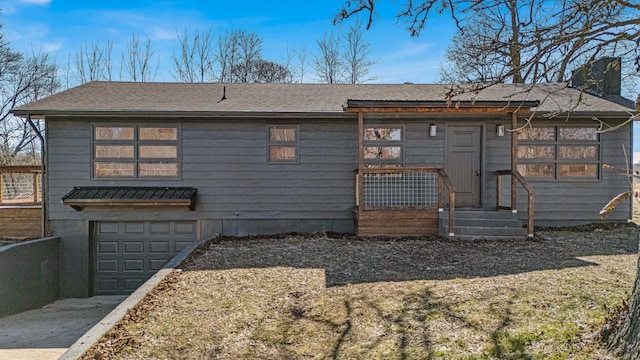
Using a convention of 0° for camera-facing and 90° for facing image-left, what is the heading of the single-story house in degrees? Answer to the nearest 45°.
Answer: approximately 0°

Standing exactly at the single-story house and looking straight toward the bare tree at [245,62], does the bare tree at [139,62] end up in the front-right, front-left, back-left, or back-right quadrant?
front-left

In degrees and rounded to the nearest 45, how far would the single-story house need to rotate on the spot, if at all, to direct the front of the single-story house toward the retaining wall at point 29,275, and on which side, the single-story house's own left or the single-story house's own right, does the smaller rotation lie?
approximately 90° to the single-story house's own right

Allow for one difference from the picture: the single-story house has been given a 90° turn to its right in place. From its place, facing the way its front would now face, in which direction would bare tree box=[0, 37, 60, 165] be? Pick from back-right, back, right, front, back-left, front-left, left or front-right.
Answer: front-right

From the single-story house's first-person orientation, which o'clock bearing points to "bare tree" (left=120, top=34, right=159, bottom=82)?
The bare tree is roughly at 5 o'clock from the single-story house.

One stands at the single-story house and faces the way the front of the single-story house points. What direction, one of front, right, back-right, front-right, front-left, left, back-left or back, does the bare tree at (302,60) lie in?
back

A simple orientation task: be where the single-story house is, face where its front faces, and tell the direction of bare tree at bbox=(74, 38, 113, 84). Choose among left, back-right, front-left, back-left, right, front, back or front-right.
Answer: back-right

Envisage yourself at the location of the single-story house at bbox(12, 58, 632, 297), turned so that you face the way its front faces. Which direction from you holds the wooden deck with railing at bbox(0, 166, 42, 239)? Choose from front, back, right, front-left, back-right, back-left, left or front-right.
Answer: right

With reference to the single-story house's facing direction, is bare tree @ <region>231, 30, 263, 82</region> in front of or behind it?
behind

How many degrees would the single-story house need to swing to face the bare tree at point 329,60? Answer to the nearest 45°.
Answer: approximately 180°

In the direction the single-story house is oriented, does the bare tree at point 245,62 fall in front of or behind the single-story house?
behind

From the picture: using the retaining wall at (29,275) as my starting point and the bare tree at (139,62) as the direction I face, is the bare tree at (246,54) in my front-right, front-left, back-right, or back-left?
front-right

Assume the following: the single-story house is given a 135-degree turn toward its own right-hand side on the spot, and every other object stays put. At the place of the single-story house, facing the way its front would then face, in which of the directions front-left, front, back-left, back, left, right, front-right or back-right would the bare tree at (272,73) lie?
front-right
